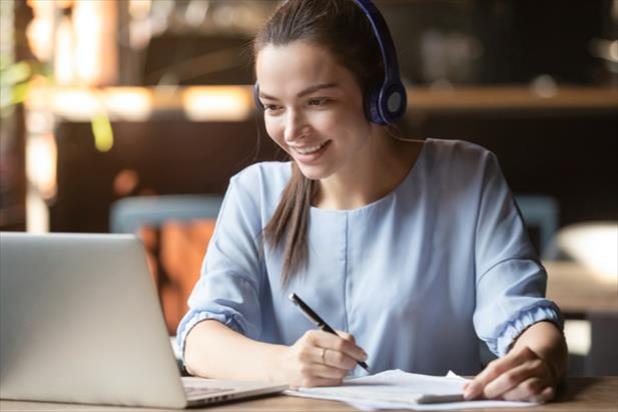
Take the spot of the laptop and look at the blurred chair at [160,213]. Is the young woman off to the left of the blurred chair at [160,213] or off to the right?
right

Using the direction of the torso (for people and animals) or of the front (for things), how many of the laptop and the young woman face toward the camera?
1

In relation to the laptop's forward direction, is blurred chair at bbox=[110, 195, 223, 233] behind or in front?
in front

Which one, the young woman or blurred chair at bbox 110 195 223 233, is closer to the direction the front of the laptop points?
the young woman

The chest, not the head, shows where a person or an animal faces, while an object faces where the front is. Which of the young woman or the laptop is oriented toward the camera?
the young woman

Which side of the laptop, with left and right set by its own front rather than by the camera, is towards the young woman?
front

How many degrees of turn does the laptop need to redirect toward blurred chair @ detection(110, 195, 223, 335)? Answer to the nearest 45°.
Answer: approximately 45° to its left

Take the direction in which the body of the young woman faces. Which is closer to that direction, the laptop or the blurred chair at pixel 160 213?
the laptop

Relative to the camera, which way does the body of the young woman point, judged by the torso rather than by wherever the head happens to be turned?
toward the camera

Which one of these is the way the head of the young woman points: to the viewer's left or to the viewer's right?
to the viewer's left

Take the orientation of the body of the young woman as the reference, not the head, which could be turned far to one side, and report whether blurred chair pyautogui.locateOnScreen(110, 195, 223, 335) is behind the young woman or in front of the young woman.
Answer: behind

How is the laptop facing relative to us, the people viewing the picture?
facing away from the viewer and to the right of the viewer
